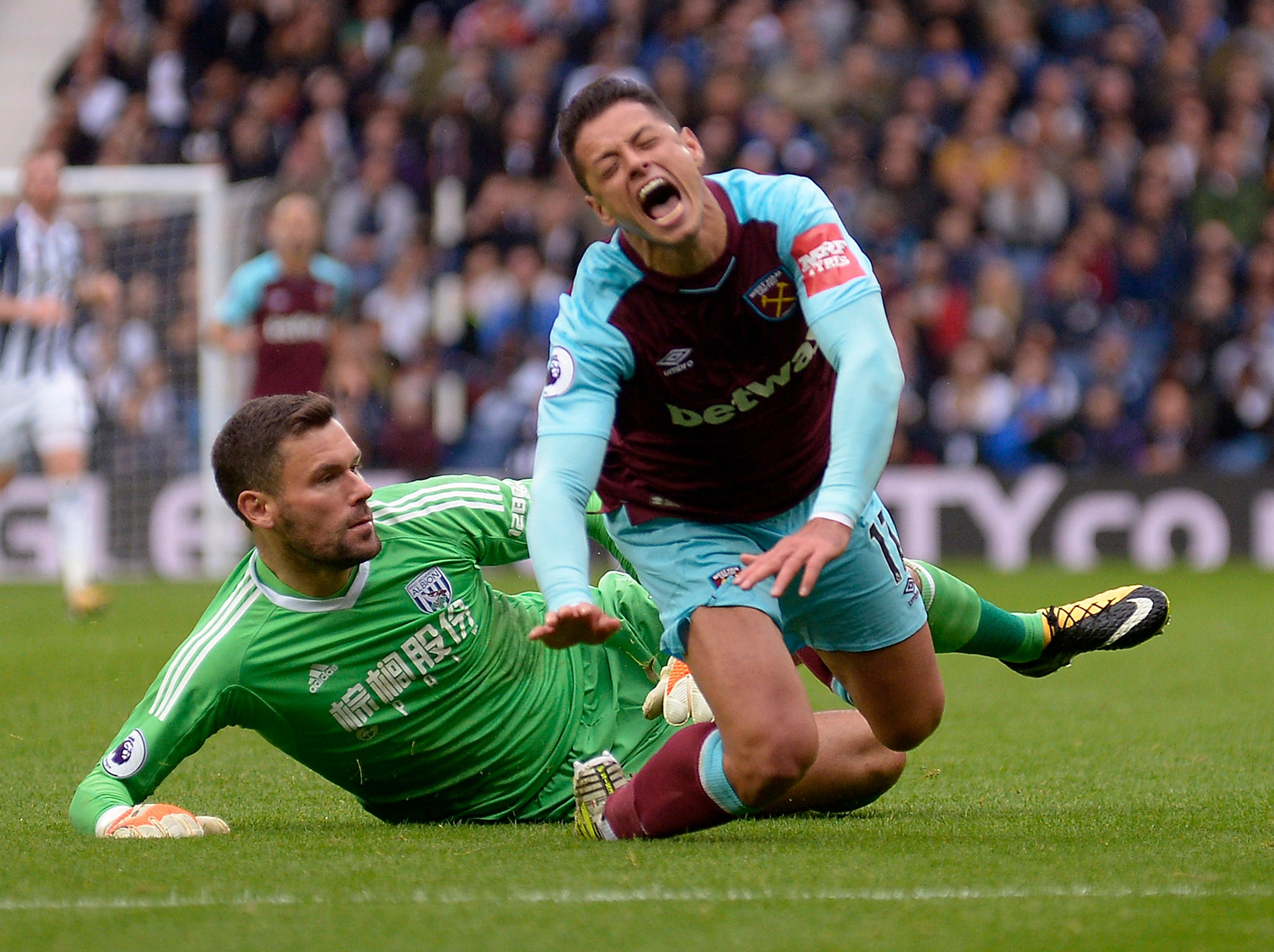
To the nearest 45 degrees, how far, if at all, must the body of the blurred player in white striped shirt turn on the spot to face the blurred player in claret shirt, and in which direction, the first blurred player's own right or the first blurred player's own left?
approximately 90° to the first blurred player's own left

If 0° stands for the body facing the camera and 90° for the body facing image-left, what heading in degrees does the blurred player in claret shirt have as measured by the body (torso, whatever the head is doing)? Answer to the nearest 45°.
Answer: approximately 0°

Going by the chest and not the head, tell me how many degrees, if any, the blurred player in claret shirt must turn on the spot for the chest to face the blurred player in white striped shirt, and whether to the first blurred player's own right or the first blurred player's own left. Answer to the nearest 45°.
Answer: approximately 45° to the first blurred player's own right
